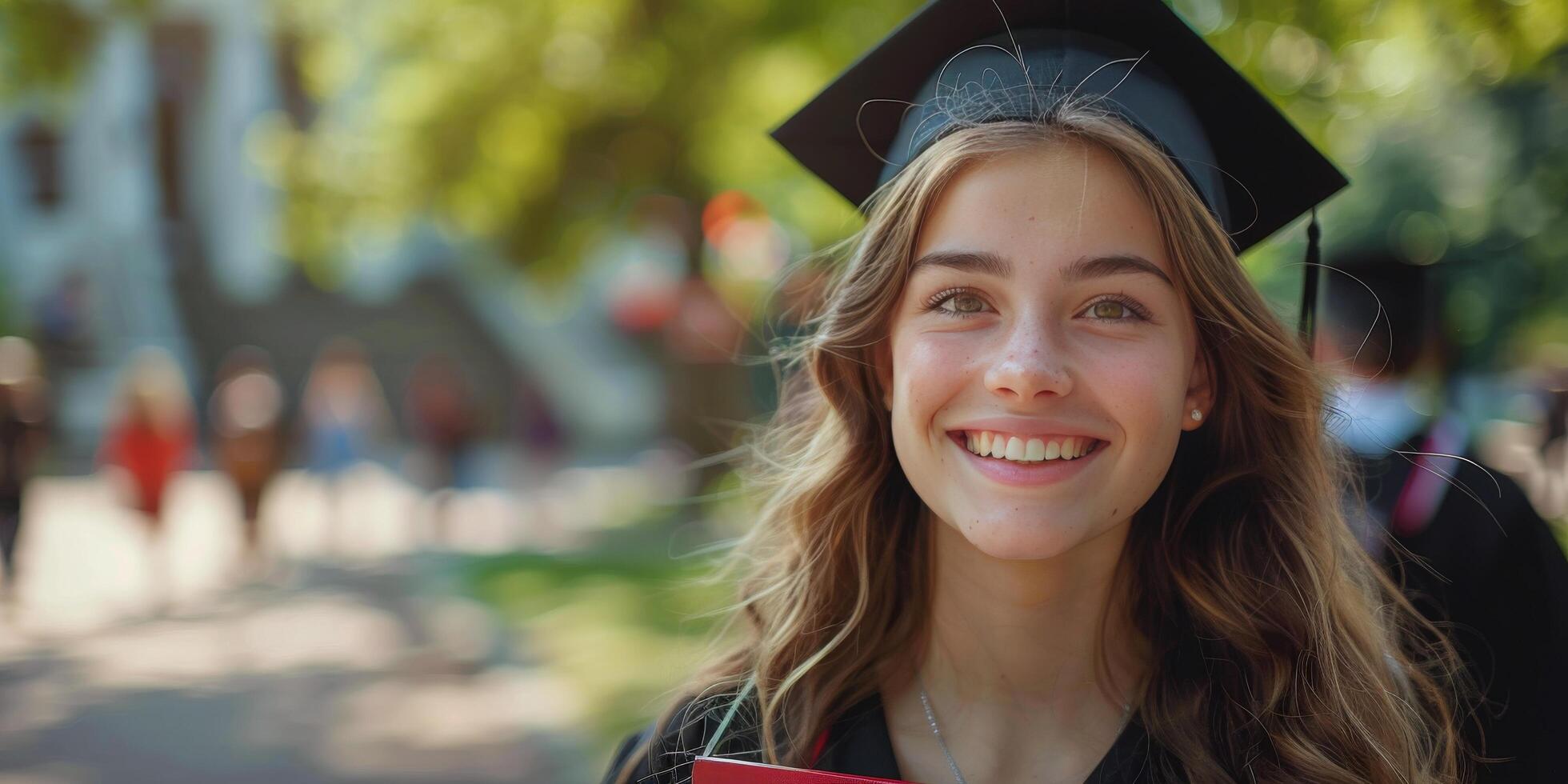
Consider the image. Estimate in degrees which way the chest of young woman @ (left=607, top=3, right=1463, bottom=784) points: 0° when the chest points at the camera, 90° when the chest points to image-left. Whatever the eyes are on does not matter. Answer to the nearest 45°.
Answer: approximately 0°

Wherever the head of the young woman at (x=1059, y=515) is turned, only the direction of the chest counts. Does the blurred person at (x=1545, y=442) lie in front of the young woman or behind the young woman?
behind

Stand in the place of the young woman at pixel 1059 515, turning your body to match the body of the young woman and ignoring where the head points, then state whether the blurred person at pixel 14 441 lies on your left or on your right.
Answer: on your right

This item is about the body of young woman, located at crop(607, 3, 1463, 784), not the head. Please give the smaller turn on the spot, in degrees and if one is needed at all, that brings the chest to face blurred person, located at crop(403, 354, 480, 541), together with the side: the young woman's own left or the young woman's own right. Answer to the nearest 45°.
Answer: approximately 135° to the young woman's own right

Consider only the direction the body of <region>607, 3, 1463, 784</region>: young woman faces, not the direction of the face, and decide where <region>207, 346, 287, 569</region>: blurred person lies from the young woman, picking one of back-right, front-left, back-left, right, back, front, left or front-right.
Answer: back-right

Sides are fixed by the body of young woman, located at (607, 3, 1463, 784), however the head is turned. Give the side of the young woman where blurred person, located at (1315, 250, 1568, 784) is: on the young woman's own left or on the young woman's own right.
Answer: on the young woman's own left

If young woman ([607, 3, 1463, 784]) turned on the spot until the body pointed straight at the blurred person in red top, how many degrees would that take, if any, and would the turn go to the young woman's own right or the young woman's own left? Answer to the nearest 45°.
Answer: approximately 135° to the young woman's own right
